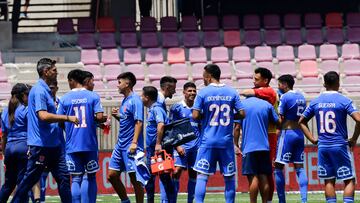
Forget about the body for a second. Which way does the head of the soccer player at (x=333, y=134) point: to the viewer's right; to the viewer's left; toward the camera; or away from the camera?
away from the camera

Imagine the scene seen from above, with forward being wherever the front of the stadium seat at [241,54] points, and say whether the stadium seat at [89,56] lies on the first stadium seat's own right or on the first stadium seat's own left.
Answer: on the first stadium seat's own right

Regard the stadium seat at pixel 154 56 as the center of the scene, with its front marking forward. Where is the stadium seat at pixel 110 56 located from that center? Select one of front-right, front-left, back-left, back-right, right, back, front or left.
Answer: right

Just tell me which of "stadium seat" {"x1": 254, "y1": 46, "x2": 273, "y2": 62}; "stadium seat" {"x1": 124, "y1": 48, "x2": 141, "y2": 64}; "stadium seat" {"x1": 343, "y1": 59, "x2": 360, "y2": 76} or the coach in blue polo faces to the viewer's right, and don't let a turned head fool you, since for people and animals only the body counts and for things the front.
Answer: the coach in blue polo

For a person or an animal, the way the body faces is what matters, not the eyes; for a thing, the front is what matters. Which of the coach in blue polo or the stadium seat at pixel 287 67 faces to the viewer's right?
the coach in blue polo

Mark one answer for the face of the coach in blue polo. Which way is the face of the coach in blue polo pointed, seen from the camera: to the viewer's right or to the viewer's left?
to the viewer's right

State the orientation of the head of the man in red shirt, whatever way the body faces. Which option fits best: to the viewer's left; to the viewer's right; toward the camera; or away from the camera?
to the viewer's left

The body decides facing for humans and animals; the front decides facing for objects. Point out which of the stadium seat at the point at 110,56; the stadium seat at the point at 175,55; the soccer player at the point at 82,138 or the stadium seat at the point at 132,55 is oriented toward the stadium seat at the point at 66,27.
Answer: the soccer player

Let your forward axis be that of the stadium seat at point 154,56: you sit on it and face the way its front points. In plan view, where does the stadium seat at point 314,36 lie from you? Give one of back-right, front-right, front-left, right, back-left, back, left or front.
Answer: left
